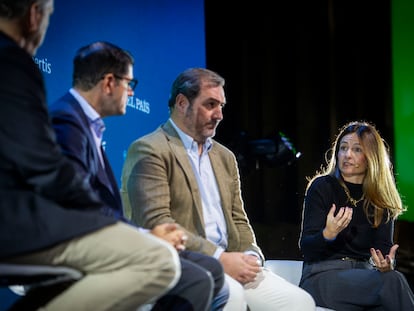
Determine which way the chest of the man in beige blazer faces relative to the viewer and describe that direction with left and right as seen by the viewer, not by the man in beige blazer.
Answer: facing the viewer and to the right of the viewer

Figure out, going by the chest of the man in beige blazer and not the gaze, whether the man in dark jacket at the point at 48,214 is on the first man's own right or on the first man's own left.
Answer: on the first man's own right

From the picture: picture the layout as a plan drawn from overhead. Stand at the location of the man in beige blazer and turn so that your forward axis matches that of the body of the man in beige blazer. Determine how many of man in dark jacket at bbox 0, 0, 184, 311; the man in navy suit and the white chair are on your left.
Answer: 1

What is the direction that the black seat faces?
to the viewer's right

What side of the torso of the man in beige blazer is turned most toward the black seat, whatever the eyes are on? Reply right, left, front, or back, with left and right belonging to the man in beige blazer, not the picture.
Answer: right

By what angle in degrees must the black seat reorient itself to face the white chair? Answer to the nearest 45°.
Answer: approximately 45° to its left

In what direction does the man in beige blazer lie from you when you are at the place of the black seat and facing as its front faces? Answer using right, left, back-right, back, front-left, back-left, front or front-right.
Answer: front-left

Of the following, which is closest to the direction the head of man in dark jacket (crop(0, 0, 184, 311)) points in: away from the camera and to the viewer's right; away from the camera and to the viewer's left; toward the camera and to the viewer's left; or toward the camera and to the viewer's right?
away from the camera and to the viewer's right

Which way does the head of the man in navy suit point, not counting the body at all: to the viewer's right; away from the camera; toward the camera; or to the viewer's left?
to the viewer's right

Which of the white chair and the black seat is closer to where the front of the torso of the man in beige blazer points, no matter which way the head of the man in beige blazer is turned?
the black seat

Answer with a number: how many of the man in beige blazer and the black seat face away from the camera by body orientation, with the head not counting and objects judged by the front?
0

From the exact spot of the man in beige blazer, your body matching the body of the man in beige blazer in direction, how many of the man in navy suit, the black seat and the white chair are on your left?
1
